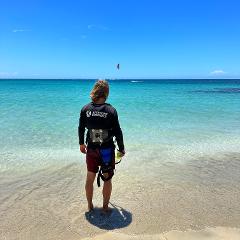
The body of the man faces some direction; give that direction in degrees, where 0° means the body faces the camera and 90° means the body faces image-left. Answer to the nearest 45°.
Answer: approximately 180°
